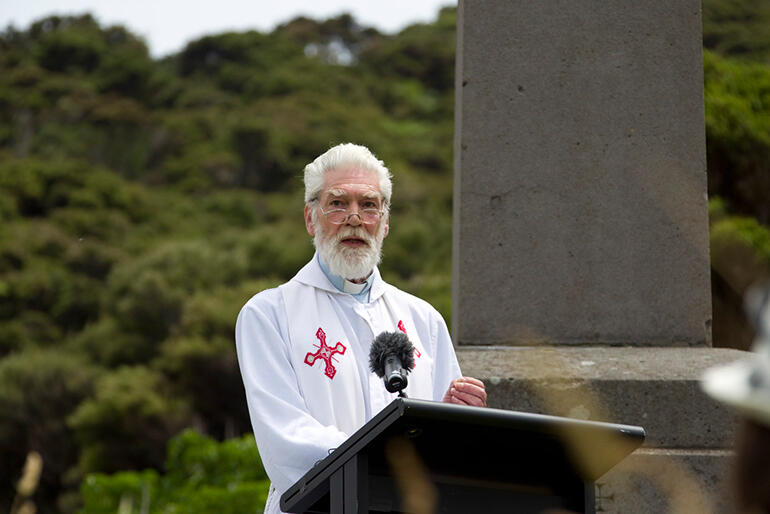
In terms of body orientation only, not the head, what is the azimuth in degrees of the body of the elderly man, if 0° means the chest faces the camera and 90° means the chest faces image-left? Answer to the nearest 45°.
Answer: approximately 315°

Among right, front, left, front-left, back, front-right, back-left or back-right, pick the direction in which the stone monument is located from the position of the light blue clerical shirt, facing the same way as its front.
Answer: left

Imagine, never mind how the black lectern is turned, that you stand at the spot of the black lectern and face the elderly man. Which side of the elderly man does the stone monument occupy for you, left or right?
right

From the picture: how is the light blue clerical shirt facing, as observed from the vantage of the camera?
facing the viewer and to the right of the viewer

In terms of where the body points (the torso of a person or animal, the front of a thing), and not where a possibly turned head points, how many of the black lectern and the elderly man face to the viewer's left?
0

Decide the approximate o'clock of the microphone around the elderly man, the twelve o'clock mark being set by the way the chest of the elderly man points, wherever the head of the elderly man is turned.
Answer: The microphone is roughly at 1 o'clock from the elderly man.
